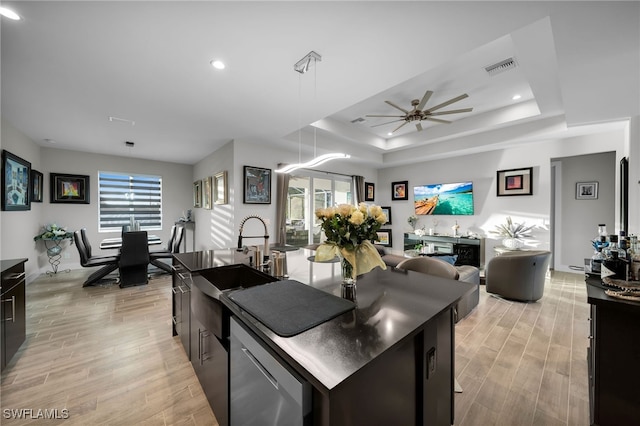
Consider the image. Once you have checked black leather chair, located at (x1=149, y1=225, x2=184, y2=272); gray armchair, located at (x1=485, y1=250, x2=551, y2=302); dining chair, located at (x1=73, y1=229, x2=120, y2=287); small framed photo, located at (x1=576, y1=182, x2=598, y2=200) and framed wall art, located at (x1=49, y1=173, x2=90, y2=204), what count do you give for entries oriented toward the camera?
2

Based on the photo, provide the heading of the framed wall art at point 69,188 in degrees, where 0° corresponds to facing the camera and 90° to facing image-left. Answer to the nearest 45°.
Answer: approximately 0°

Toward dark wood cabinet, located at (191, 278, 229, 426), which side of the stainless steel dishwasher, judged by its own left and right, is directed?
right

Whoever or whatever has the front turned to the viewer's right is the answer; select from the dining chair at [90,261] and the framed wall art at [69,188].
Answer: the dining chair

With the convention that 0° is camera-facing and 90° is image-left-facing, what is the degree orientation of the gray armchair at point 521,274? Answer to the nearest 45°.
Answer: approximately 135°

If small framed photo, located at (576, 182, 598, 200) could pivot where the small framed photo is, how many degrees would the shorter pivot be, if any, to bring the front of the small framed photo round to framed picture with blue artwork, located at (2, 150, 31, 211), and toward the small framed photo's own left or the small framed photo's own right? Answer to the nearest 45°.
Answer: approximately 45° to the small framed photo's own right

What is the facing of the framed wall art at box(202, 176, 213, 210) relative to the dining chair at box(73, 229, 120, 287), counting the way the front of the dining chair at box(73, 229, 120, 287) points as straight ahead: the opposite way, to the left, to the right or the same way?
the opposite way

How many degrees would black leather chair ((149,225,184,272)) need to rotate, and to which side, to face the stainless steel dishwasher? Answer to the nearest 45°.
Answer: approximately 90° to its left
